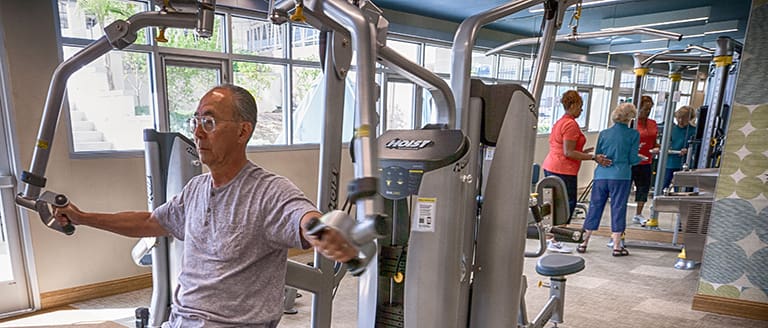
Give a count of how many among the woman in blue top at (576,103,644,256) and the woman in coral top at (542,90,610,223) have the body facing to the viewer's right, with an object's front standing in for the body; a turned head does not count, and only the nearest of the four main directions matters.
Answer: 1

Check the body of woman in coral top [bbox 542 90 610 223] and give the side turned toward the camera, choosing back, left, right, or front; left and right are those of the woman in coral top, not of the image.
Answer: right

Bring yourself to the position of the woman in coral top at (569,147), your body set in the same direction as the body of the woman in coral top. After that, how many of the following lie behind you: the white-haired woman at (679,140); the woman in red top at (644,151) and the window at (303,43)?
1

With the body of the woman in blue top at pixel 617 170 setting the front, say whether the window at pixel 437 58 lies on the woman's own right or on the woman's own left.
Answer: on the woman's own left

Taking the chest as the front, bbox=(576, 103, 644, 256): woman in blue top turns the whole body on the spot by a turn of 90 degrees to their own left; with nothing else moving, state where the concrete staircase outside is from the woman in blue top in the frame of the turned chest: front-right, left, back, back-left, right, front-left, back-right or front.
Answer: front-left

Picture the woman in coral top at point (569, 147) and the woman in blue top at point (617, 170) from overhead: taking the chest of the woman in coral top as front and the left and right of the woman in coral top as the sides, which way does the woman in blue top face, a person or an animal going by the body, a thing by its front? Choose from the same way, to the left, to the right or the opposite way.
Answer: to the left

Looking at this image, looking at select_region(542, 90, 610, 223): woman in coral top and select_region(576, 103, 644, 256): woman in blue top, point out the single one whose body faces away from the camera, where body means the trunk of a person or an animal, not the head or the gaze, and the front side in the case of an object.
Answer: the woman in blue top

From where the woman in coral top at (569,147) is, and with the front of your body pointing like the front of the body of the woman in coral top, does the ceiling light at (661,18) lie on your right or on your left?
on your left

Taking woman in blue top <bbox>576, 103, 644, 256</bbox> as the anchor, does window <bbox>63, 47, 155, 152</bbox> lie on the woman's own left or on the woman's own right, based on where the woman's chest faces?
on the woman's own left

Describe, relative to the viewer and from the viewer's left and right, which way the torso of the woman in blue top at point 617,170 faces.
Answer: facing away from the viewer

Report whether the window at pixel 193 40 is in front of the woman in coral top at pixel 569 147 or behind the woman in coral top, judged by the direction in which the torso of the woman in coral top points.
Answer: behind
